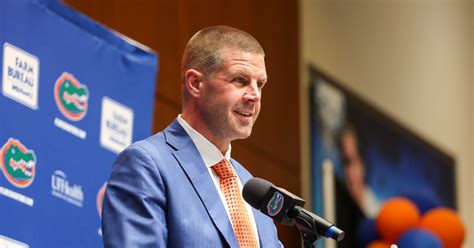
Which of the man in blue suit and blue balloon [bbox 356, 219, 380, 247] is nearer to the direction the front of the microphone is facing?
the man in blue suit

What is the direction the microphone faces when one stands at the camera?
facing to the left of the viewer

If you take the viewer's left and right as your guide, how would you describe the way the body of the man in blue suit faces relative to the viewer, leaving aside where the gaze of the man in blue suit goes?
facing the viewer and to the right of the viewer

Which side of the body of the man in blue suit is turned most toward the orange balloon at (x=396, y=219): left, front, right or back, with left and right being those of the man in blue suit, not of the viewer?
left

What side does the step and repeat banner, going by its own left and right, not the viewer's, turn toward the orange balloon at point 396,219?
left

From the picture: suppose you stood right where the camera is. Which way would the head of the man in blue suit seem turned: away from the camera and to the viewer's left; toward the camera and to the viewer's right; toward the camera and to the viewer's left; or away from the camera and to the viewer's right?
toward the camera and to the viewer's right

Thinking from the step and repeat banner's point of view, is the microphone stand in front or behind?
in front

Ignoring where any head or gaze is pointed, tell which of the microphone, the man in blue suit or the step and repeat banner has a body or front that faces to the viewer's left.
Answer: the microphone

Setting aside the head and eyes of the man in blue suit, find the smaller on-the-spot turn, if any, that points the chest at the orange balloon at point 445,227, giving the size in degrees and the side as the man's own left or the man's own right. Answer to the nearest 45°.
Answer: approximately 90° to the man's own left

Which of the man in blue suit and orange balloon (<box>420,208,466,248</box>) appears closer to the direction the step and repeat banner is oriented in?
the man in blue suit

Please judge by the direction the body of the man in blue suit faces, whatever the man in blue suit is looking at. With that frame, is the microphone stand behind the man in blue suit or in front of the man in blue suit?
in front

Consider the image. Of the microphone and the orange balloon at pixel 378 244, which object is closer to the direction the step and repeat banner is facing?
the microphone
